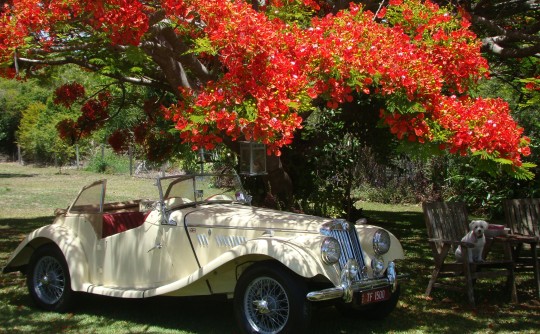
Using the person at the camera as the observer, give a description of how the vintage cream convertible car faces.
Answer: facing the viewer and to the right of the viewer

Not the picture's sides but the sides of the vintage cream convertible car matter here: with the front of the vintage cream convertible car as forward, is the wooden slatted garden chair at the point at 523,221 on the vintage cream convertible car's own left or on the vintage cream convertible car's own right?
on the vintage cream convertible car's own left

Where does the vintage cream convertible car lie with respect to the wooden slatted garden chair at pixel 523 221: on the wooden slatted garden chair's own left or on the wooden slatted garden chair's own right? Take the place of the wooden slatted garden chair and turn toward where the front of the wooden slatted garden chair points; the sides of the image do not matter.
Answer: on the wooden slatted garden chair's own right

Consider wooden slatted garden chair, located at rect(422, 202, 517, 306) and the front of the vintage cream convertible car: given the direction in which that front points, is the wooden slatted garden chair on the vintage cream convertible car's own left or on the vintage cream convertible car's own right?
on the vintage cream convertible car's own left

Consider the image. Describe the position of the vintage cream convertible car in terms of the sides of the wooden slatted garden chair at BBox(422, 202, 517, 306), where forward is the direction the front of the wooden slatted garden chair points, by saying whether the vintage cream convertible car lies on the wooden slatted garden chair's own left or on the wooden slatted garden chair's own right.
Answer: on the wooden slatted garden chair's own right
